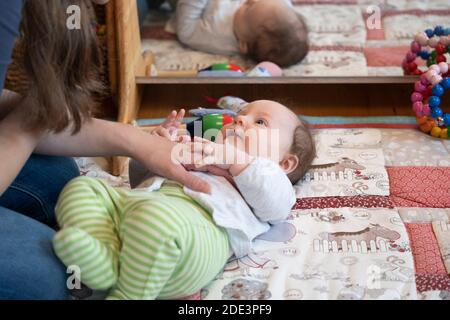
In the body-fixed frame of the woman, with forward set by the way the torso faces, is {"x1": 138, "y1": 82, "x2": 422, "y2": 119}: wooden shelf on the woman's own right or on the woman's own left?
on the woman's own left

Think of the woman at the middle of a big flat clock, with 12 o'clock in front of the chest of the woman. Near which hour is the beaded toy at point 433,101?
The beaded toy is roughly at 11 o'clock from the woman.

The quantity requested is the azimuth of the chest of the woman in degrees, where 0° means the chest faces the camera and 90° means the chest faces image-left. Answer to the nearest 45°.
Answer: approximately 270°

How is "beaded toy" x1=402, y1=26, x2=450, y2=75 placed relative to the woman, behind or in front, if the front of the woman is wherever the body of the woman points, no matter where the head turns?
in front

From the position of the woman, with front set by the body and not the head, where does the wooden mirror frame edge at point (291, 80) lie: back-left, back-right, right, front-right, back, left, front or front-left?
front-left

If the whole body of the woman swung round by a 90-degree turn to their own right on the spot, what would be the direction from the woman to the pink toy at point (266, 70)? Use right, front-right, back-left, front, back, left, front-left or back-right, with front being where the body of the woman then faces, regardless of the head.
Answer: back-left

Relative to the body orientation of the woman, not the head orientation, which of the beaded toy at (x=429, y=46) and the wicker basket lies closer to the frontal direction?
the beaded toy
